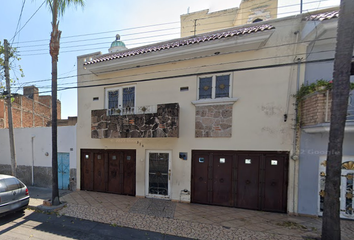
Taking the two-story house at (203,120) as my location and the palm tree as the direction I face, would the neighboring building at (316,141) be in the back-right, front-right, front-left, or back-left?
back-left

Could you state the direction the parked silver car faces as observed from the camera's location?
facing away from the viewer and to the left of the viewer

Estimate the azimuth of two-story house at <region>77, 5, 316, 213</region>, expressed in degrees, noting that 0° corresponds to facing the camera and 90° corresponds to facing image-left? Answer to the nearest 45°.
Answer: approximately 45°

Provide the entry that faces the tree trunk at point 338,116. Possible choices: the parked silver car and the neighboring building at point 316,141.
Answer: the neighboring building

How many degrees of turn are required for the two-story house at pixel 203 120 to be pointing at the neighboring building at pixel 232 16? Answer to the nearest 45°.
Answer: approximately 135° to its right

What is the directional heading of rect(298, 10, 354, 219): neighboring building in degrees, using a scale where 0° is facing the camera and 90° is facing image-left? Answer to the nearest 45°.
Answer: approximately 0°

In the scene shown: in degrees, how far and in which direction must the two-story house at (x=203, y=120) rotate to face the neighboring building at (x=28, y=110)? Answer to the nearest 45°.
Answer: approximately 90° to its right

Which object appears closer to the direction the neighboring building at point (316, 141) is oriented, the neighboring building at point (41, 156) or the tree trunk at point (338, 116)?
the tree trunk

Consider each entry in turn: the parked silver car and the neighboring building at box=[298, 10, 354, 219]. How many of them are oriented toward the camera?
1

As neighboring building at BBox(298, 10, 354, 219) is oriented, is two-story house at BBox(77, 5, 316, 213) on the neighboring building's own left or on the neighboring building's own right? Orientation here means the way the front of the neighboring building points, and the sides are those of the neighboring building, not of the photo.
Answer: on the neighboring building's own right
